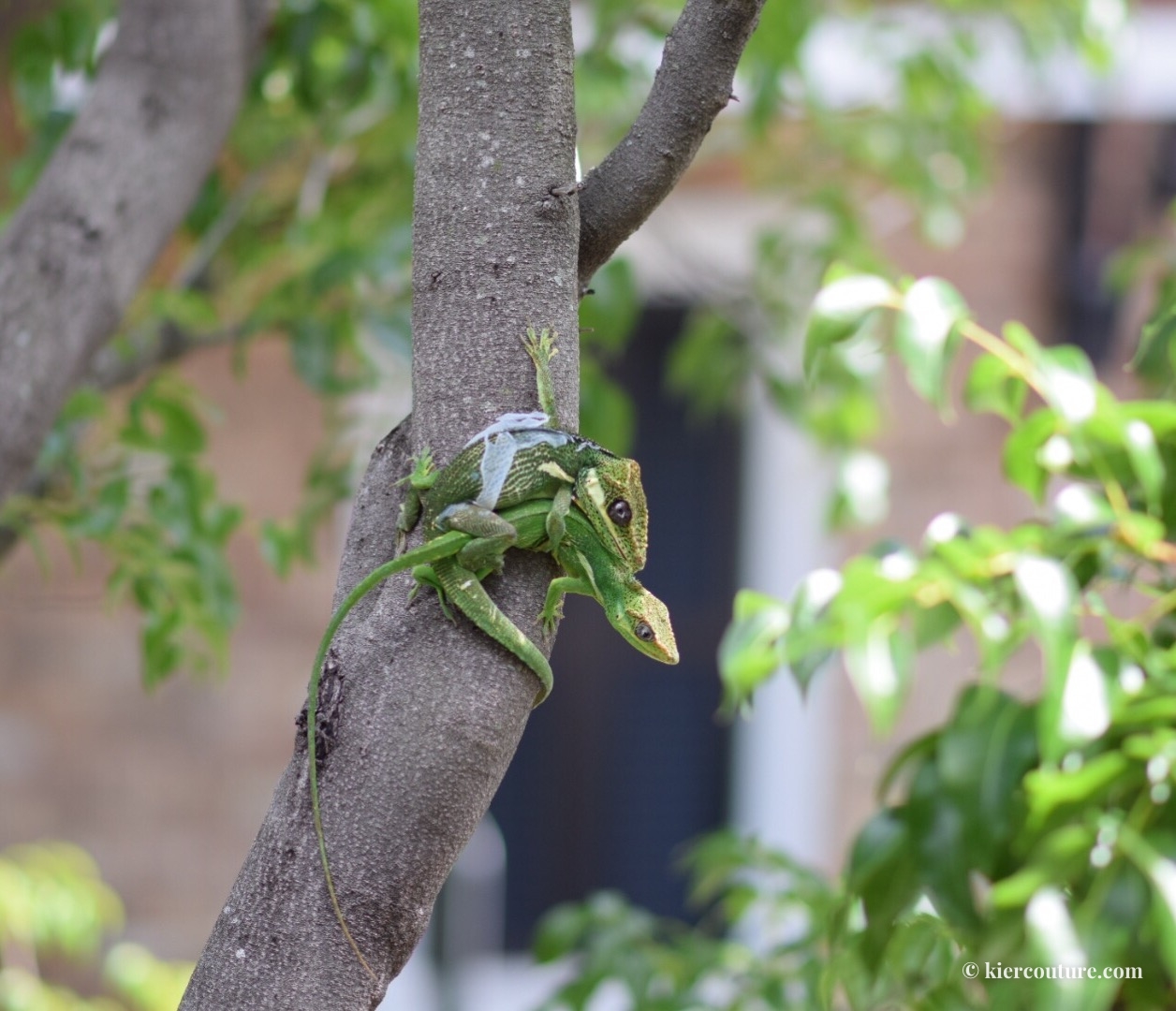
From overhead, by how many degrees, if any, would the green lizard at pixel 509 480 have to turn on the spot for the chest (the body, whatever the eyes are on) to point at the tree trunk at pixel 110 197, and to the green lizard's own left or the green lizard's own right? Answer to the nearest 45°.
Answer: approximately 135° to the green lizard's own left

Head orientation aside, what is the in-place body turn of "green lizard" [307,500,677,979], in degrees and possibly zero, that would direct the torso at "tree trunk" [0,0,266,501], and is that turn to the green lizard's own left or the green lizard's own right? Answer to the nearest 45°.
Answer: approximately 135° to the green lizard's own left

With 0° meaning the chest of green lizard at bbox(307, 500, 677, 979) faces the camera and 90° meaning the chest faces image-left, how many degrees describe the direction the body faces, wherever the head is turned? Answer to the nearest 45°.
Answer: approximately 270°

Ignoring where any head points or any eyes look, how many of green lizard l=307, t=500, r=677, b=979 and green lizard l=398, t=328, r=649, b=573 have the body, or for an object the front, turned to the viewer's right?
2

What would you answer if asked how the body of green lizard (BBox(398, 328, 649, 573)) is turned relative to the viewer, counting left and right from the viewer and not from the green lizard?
facing to the right of the viewer

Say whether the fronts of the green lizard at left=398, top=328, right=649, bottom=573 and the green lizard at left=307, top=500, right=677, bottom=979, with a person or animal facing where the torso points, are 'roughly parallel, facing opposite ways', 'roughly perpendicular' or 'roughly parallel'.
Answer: roughly parallel
